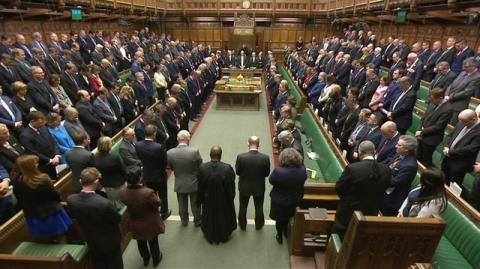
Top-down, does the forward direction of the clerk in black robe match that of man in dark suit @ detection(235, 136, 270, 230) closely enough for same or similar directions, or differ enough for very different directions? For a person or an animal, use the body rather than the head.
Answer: same or similar directions

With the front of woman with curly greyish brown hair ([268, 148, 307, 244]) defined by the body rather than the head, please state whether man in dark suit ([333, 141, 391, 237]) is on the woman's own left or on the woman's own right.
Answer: on the woman's own right

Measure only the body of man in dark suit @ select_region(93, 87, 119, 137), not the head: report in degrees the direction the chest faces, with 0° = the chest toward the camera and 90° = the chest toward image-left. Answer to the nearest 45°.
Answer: approximately 270°

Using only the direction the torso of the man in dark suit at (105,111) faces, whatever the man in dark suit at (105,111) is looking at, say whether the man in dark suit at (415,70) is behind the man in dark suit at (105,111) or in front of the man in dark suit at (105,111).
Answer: in front

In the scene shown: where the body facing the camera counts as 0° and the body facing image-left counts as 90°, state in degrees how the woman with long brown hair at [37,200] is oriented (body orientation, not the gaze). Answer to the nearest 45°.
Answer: approximately 225°

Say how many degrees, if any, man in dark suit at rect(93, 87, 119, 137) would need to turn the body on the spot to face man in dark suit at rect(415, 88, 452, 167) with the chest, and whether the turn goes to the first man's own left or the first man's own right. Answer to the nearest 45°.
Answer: approximately 45° to the first man's own right

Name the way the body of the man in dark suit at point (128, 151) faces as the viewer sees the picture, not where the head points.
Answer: to the viewer's right

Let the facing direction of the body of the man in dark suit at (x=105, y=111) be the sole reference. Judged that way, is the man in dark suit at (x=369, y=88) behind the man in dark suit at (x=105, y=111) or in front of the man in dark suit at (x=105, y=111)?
in front

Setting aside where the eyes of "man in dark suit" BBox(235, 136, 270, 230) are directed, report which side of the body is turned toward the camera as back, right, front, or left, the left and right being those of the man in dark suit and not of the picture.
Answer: back

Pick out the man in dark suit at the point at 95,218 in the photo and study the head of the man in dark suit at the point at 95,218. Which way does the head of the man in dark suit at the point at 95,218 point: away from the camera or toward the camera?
away from the camera

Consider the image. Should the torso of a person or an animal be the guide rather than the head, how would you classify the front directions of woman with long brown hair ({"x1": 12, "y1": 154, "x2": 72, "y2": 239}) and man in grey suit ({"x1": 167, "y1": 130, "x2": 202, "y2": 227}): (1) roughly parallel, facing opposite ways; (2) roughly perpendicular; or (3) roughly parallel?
roughly parallel

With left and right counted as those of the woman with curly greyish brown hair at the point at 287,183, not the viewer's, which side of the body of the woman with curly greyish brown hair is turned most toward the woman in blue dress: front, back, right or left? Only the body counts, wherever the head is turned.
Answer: left

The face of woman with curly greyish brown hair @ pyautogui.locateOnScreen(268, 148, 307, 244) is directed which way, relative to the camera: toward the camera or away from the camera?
away from the camera

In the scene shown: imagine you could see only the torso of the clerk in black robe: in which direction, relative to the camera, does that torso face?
away from the camera

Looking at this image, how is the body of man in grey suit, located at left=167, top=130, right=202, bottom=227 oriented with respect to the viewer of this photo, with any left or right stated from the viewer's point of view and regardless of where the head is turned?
facing away from the viewer

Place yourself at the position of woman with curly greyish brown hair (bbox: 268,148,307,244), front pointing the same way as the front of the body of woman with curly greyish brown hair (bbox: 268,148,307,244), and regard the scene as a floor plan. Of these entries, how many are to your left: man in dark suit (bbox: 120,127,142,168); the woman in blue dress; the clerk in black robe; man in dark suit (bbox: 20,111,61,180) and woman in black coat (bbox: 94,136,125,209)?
5

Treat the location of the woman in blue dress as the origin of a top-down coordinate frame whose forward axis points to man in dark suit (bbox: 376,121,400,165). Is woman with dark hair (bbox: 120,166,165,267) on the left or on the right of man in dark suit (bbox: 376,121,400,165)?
right
